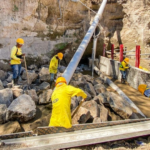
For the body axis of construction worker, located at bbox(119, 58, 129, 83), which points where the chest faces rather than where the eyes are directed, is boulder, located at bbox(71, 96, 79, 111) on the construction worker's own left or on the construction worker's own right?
on the construction worker's own right

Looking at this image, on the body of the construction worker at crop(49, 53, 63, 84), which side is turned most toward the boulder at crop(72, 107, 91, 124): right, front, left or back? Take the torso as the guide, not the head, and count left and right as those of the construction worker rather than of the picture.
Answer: right

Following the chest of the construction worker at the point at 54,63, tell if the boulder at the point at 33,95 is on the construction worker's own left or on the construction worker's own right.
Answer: on the construction worker's own right

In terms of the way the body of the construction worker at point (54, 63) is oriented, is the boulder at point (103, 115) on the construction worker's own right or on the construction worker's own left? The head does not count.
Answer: on the construction worker's own right

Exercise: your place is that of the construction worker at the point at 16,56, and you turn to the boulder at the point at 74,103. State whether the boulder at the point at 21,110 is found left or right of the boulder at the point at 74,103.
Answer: right
